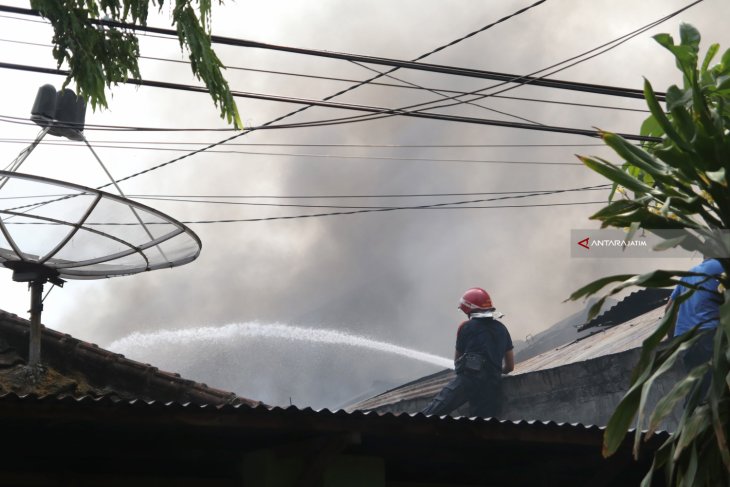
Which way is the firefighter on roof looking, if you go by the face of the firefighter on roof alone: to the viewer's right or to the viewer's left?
to the viewer's left

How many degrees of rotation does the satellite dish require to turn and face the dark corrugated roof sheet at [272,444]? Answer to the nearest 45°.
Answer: approximately 90° to its right

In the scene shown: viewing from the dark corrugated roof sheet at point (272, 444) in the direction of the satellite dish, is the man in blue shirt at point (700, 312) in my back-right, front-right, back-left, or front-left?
back-right

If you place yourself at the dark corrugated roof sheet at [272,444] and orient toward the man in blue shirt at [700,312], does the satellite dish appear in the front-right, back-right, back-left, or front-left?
back-left

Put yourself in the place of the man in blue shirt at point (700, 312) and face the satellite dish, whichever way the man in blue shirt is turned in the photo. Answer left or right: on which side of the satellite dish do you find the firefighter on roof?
right

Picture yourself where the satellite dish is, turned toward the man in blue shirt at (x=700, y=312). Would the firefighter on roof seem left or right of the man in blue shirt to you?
left

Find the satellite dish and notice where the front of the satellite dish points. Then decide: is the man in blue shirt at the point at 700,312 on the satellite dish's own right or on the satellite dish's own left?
on the satellite dish's own right
